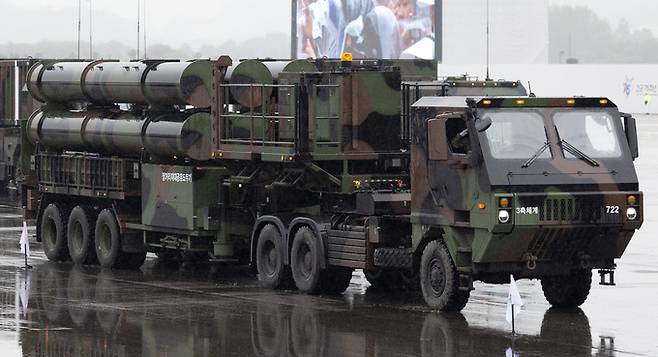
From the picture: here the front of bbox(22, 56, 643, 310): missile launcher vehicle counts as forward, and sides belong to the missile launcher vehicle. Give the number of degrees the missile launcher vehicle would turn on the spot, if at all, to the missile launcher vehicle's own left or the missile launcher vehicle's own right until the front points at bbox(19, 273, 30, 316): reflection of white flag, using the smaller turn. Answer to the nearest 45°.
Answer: approximately 135° to the missile launcher vehicle's own right

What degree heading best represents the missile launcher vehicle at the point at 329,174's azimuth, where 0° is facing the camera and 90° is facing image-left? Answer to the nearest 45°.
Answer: approximately 315°
